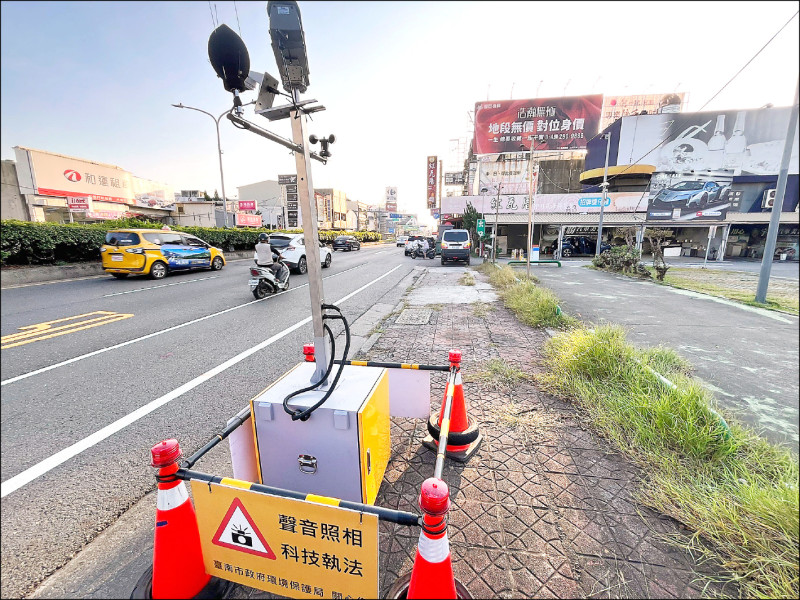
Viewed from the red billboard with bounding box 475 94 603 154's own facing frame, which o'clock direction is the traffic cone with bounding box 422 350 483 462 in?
The traffic cone is roughly at 12 o'clock from the red billboard.

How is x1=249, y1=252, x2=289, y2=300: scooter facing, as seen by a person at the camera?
facing away from the viewer and to the right of the viewer

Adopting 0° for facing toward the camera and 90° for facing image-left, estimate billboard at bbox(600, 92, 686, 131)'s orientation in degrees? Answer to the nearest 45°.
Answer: approximately 0°

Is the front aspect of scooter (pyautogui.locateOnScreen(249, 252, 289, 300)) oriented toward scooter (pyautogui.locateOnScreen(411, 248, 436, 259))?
yes

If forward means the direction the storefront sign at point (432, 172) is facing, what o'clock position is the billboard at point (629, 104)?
The billboard is roughly at 9 o'clock from the storefront sign.

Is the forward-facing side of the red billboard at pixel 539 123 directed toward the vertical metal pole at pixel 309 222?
yes

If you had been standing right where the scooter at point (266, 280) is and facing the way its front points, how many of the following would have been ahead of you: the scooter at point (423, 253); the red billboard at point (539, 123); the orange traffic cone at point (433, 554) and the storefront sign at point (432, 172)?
3

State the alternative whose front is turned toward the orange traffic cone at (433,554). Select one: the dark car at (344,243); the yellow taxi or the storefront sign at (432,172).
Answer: the storefront sign
